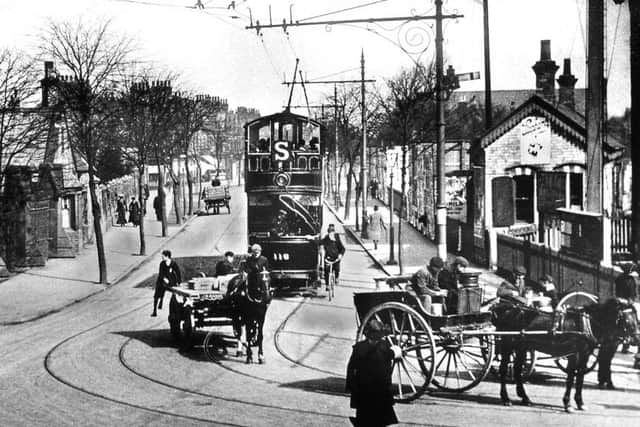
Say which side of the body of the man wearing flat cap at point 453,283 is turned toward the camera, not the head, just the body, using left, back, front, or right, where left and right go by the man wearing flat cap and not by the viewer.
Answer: right

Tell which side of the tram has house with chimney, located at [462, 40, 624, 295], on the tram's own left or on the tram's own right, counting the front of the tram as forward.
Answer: on the tram's own left

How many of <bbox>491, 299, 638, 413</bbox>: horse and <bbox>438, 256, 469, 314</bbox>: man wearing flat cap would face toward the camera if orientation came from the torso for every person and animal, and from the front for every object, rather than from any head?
0

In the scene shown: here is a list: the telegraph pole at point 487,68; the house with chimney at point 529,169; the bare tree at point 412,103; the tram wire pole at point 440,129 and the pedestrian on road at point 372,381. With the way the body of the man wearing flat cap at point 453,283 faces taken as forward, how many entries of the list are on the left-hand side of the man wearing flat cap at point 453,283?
4

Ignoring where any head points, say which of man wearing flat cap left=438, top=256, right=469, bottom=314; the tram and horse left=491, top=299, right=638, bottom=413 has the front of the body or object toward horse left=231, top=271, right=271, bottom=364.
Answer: the tram

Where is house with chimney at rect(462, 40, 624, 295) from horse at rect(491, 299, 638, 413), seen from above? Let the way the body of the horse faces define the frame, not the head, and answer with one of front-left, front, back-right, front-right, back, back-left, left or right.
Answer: left

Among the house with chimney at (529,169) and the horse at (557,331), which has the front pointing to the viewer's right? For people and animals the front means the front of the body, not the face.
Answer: the horse

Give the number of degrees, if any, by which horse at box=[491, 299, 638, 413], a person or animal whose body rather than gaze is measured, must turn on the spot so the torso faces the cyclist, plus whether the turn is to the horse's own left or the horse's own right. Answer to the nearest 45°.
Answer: approximately 135° to the horse's own left

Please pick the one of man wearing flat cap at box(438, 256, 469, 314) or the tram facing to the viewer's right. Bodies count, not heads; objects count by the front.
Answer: the man wearing flat cap

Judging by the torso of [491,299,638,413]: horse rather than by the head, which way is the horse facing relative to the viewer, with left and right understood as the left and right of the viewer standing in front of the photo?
facing to the right of the viewer

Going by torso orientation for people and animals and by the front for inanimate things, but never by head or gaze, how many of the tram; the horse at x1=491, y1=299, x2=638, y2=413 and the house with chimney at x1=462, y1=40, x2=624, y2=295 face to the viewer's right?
1
